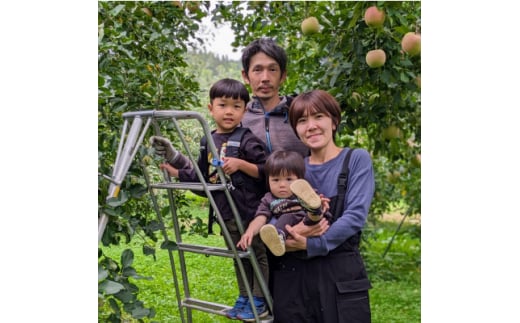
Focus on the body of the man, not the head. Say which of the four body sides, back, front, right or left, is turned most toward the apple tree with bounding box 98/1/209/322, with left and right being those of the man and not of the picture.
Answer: right

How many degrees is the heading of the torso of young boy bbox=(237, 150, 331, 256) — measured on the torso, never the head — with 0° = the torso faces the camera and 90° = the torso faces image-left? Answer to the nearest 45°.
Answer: approximately 0°

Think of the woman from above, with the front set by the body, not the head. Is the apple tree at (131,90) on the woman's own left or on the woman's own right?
on the woman's own right

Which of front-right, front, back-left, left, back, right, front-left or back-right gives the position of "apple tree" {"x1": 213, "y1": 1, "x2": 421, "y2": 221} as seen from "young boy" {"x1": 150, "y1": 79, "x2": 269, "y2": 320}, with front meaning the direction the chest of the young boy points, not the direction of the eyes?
back

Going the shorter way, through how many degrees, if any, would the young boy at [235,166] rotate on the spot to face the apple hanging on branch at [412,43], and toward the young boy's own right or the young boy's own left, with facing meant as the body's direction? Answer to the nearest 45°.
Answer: approximately 180°

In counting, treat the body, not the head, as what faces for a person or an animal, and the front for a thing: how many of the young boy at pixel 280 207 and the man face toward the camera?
2

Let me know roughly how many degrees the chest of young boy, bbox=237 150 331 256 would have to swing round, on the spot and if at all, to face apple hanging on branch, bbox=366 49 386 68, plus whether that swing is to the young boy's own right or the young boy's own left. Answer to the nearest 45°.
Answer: approximately 135° to the young boy's own left
